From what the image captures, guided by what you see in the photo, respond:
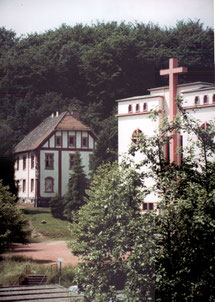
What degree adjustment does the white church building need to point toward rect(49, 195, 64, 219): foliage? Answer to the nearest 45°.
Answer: approximately 45° to its right

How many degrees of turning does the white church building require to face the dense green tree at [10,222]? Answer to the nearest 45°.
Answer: approximately 45° to its right

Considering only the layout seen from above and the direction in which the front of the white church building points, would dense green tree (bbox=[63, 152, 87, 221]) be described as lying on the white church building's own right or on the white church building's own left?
on the white church building's own right

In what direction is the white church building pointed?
toward the camera
